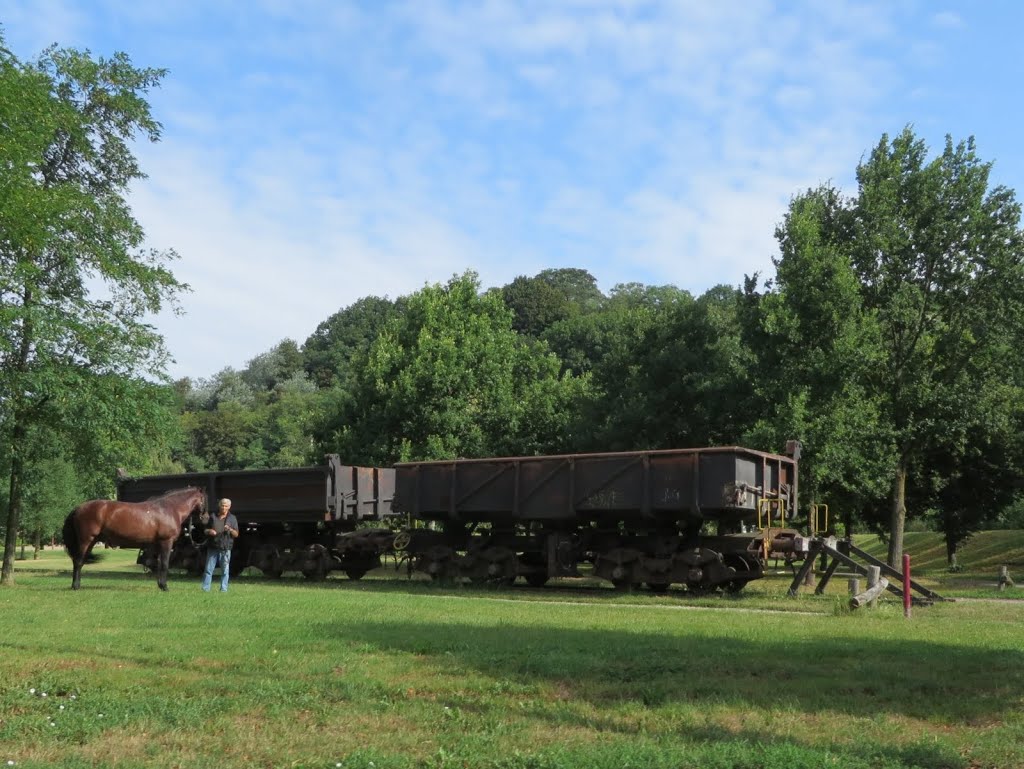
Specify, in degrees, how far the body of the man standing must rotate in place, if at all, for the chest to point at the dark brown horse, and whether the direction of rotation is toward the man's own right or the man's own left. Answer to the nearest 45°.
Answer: approximately 135° to the man's own right

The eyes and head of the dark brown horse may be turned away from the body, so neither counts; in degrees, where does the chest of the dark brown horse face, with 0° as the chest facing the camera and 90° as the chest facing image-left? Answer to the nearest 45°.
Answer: approximately 270°

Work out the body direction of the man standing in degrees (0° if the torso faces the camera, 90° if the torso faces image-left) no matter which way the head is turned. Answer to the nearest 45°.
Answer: approximately 0°

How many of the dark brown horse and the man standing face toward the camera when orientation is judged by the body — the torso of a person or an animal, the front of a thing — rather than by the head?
1

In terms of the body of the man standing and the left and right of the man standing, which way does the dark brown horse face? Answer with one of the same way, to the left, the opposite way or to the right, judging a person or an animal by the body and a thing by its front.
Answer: to the left

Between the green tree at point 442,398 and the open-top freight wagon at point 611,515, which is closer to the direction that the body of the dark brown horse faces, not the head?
the open-top freight wagon

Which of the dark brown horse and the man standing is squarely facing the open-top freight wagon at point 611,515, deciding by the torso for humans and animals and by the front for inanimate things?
the dark brown horse

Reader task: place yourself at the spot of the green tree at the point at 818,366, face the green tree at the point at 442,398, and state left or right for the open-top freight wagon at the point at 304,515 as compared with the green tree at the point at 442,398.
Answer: left

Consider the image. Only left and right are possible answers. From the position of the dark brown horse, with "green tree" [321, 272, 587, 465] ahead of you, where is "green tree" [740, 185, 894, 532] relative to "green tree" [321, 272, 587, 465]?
right

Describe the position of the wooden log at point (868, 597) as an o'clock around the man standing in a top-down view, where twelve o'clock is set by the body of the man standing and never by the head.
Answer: The wooden log is roughly at 10 o'clock from the man standing.

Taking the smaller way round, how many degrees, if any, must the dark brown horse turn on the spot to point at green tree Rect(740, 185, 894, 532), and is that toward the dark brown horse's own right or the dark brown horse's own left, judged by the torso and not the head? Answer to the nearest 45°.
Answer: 0° — it already faces it
